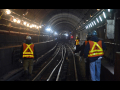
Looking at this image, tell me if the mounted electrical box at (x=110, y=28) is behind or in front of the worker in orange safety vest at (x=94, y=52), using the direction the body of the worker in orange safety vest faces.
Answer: in front

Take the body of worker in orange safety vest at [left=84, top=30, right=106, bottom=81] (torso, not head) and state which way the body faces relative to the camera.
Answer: away from the camera

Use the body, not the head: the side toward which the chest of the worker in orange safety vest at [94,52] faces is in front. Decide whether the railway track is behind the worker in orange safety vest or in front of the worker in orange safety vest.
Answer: in front
